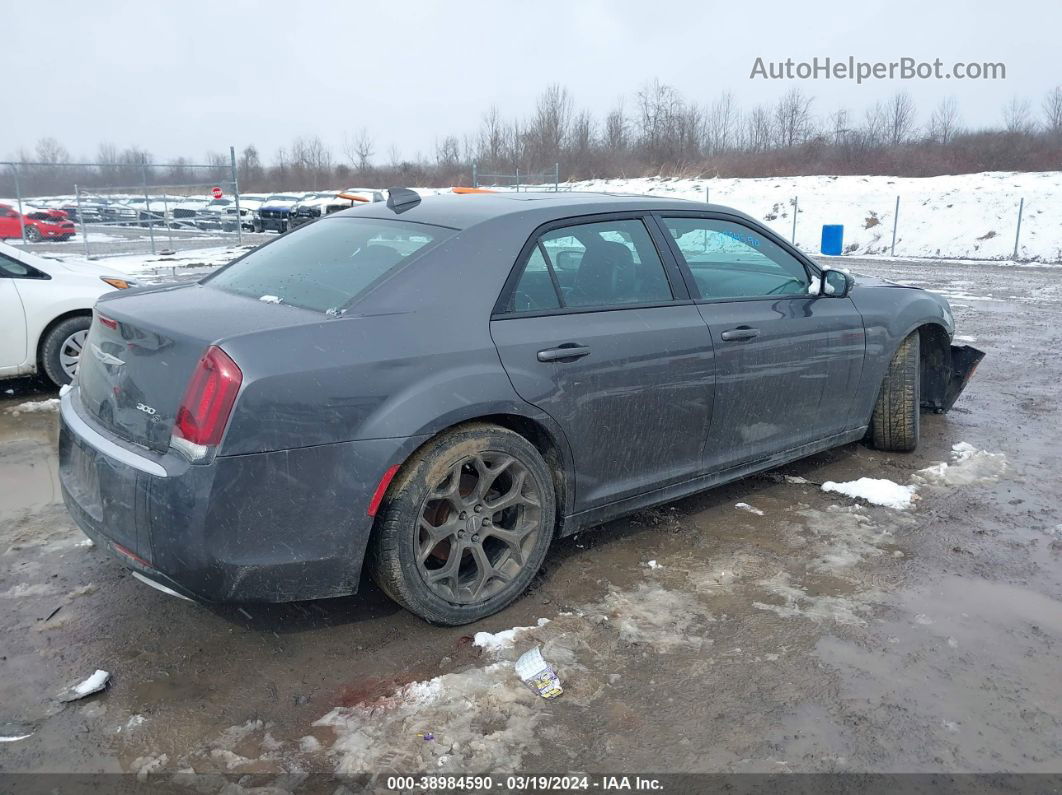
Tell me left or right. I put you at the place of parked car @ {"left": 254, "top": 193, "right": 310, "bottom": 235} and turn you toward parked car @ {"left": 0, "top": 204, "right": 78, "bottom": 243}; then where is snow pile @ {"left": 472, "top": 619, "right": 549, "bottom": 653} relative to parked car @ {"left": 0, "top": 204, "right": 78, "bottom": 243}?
left

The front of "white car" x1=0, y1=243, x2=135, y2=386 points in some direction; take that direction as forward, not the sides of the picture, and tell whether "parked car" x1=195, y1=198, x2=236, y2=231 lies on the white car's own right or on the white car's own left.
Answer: on the white car's own left

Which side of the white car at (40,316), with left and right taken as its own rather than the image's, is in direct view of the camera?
right

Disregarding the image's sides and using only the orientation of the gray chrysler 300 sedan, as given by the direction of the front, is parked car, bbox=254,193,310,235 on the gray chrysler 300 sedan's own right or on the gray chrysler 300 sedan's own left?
on the gray chrysler 300 sedan's own left

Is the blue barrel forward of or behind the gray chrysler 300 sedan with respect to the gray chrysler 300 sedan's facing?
forward

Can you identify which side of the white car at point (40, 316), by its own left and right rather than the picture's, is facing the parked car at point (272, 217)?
left

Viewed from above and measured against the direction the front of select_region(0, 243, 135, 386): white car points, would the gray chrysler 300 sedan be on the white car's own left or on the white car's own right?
on the white car's own right

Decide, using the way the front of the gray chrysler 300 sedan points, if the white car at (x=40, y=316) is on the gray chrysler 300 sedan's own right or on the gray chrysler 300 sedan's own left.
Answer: on the gray chrysler 300 sedan's own left

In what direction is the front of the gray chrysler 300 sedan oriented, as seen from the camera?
facing away from the viewer and to the right of the viewer

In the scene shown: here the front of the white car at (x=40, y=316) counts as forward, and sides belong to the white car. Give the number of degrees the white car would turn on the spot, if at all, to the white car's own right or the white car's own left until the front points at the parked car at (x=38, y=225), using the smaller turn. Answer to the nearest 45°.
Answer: approximately 90° to the white car's own left
